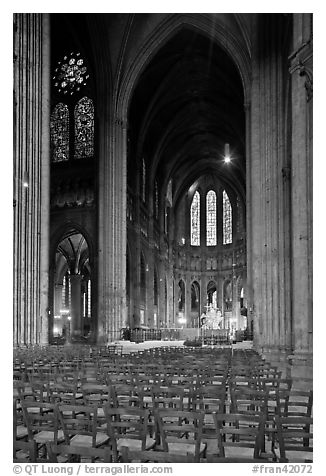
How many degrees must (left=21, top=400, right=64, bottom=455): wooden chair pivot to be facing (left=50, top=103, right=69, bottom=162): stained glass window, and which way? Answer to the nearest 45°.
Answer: approximately 45° to its left

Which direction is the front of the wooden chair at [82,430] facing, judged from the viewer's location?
facing away from the viewer and to the right of the viewer

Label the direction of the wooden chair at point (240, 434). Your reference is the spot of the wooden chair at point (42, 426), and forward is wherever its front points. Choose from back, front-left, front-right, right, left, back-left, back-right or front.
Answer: right

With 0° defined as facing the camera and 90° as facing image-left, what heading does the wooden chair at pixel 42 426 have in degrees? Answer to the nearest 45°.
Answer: approximately 225°

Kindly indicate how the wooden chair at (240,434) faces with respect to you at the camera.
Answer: facing away from the viewer

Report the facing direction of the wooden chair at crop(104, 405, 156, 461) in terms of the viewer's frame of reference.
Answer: facing away from the viewer and to the right of the viewer
